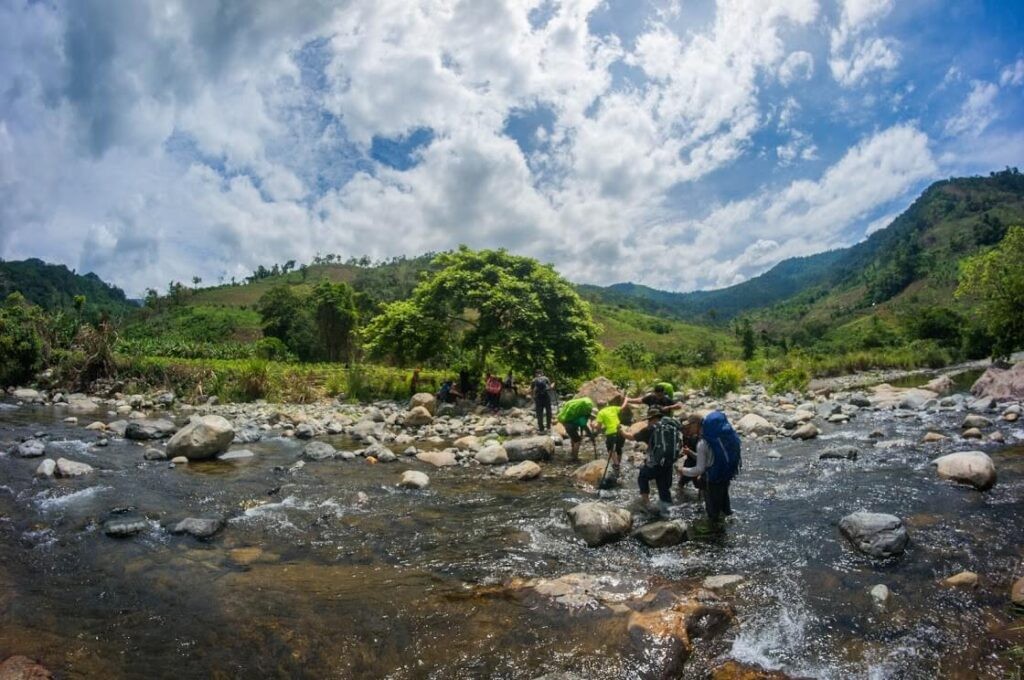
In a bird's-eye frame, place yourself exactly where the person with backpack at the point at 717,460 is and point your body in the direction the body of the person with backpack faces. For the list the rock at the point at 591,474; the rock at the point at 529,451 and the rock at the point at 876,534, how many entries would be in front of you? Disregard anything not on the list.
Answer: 2

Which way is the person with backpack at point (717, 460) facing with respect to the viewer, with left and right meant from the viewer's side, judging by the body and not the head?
facing away from the viewer and to the left of the viewer

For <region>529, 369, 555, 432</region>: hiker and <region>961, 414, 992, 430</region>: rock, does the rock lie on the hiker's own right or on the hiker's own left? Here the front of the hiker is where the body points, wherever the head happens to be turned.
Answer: on the hiker's own right

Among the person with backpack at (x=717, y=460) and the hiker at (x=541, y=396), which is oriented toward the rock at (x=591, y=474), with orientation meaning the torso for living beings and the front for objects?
the person with backpack

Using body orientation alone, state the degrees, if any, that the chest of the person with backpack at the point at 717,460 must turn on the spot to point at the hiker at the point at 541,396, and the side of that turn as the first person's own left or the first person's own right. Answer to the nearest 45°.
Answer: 0° — they already face them

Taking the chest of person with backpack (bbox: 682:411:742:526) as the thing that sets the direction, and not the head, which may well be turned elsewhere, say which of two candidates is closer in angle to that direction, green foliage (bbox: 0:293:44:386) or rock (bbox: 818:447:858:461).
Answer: the green foliage

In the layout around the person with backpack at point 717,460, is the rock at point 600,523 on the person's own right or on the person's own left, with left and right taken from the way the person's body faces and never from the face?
on the person's own left

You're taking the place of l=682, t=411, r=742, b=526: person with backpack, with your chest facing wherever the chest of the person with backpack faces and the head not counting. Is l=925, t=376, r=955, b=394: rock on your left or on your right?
on your right

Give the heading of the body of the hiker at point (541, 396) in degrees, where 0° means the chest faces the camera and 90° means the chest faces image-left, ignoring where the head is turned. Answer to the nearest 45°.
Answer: approximately 180°

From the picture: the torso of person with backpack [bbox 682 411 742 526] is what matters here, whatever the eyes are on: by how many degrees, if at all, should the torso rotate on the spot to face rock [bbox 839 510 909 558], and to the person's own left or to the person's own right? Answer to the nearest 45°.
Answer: approximately 135° to the person's own right

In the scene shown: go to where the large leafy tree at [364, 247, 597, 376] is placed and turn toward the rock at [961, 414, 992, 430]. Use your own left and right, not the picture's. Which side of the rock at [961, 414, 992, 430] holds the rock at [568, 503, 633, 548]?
right

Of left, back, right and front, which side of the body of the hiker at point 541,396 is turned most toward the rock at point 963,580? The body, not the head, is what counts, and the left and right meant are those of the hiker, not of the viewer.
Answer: back

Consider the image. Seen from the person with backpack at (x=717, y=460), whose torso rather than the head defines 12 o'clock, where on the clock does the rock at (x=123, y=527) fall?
The rock is roughly at 10 o'clock from the person with backpack.

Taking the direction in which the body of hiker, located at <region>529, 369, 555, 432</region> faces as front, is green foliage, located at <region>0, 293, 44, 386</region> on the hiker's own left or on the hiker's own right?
on the hiker's own left
